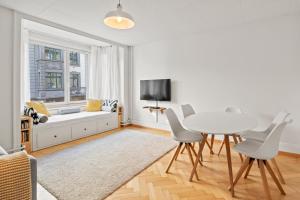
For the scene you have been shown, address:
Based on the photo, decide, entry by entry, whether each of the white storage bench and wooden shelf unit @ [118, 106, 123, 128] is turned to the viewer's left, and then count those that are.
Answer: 0

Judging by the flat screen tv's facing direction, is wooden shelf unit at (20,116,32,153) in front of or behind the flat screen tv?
in front

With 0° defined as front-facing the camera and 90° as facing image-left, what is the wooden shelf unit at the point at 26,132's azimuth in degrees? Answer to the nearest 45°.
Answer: approximately 45°

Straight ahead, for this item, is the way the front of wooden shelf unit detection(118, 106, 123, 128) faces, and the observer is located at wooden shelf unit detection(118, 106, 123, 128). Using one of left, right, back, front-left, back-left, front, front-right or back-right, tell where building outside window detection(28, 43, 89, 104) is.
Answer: back-right

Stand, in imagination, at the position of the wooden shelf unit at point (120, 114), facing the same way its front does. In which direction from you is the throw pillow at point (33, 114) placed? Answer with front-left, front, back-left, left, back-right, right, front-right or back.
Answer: right

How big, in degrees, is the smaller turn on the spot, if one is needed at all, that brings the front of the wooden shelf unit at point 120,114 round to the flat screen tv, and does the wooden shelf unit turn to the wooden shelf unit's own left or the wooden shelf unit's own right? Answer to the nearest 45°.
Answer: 0° — it already faces it

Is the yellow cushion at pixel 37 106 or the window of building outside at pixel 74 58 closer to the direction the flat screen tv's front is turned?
the yellow cushion

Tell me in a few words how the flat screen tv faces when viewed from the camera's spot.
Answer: facing the viewer and to the left of the viewer

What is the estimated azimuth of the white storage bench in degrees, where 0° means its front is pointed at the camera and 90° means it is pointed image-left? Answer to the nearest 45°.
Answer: approximately 315°

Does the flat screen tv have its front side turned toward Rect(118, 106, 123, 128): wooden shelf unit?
no

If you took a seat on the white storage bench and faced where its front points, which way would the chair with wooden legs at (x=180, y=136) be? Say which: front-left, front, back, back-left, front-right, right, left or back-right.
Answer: front

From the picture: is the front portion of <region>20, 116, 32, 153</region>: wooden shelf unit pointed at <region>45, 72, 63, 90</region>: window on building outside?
no

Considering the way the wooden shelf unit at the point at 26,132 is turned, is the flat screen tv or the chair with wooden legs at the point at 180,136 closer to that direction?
the chair with wooden legs

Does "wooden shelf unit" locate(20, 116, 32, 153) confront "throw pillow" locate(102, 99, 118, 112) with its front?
no
